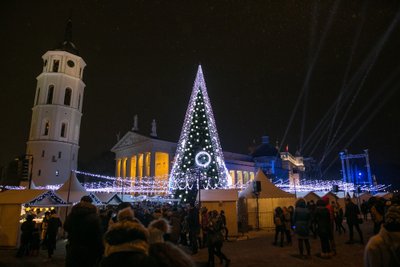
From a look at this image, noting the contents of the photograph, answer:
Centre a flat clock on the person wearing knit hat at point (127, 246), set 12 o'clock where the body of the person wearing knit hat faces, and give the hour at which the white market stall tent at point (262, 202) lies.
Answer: The white market stall tent is roughly at 1 o'clock from the person wearing knit hat.

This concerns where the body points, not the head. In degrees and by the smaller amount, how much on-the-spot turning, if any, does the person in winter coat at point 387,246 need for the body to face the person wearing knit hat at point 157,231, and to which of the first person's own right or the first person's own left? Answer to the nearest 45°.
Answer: approximately 90° to the first person's own left

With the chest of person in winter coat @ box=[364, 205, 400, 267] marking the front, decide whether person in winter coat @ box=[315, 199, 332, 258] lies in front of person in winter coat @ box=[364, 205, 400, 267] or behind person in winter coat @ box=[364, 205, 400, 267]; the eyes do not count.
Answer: in front

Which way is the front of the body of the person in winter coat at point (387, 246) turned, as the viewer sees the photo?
away from the camera

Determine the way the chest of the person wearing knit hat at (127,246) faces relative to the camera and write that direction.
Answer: away from the camera

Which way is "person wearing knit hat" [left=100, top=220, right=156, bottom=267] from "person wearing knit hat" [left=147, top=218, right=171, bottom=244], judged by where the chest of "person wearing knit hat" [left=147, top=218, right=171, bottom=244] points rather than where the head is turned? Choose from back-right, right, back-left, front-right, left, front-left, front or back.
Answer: back

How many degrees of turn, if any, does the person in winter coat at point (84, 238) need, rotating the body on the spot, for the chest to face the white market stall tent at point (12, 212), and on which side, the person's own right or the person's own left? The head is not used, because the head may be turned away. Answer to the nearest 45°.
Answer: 0° — they already face it

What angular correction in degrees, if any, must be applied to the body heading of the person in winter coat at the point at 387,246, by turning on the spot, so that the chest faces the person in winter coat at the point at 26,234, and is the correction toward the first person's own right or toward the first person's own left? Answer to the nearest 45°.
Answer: approximately 90° to the first person's own left

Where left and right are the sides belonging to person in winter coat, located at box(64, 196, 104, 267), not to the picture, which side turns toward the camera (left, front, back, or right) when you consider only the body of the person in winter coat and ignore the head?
back

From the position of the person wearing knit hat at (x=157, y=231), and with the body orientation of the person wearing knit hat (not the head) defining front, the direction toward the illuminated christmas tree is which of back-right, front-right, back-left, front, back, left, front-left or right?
front

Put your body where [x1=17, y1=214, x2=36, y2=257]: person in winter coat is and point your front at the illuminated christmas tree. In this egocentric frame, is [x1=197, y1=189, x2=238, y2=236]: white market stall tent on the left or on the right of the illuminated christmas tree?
right

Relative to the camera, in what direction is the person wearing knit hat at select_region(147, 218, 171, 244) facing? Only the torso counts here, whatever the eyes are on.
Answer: away from the camera

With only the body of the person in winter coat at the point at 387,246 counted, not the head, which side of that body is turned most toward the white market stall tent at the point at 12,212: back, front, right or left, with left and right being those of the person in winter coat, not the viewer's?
left

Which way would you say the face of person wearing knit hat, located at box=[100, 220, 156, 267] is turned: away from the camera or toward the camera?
away from the camera
